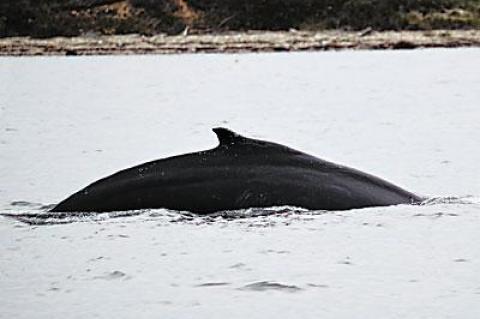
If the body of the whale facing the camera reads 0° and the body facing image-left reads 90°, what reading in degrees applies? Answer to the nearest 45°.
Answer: approximately 270°
